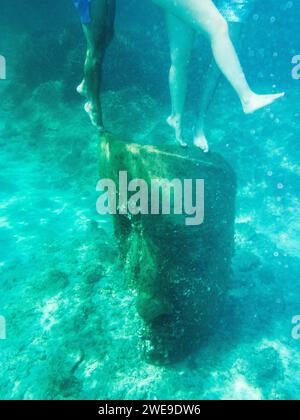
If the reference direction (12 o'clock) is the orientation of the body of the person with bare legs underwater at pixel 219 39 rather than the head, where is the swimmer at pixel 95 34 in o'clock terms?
the swimmer at pixel 95 34 is roughly at 5 o'clock from the person with bare legs underwater at pixel 219 39.

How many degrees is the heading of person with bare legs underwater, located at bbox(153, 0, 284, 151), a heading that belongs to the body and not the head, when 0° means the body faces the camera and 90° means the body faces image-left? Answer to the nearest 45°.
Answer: approximately 270°
